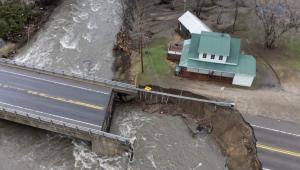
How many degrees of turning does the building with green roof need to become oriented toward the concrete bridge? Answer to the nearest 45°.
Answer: approximately 45° to its right

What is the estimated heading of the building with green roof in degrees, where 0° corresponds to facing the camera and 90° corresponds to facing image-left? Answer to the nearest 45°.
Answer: approximately 0°
